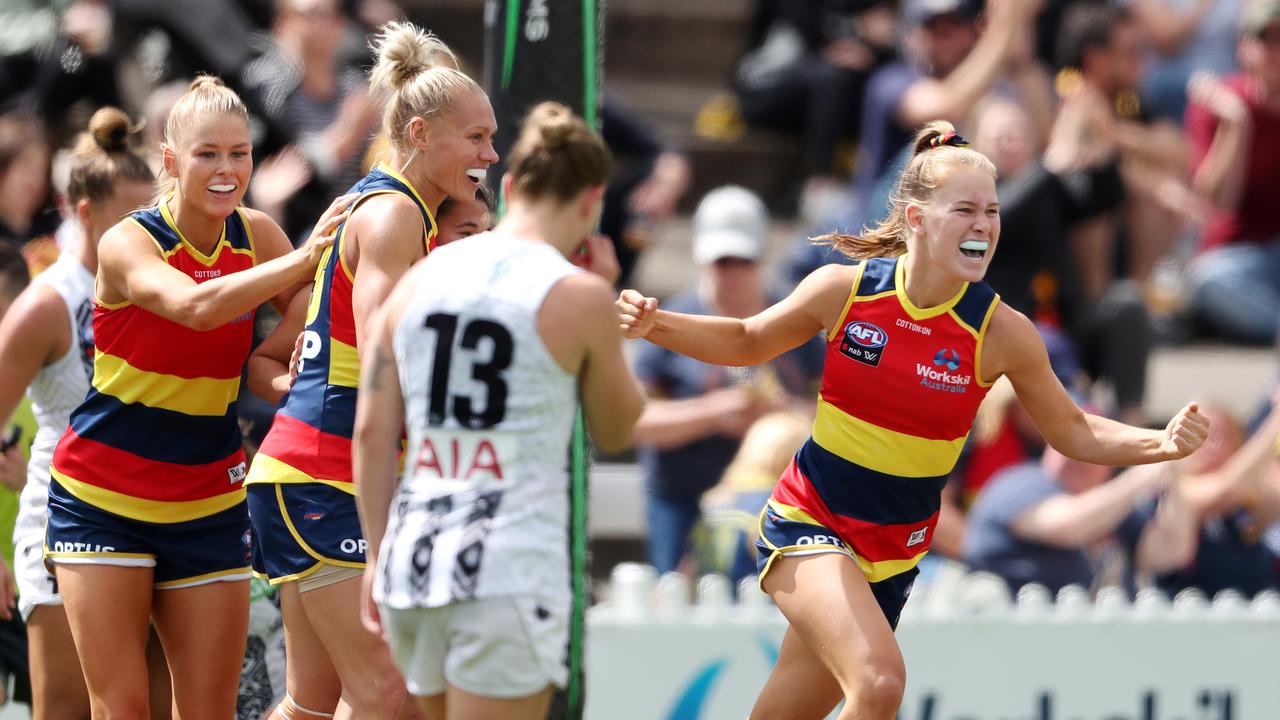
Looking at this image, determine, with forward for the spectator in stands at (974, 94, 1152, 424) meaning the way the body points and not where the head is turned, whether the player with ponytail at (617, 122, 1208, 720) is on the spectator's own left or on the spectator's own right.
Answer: on the spectator's own right

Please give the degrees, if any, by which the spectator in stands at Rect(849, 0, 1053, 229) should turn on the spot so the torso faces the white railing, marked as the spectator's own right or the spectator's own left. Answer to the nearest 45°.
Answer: approximately 45° to the spectator's own right

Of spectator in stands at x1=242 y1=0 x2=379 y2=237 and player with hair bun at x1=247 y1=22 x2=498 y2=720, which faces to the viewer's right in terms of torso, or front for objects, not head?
the player with hair bun

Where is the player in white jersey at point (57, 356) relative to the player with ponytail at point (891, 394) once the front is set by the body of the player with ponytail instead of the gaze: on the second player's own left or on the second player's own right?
on the second player's own right

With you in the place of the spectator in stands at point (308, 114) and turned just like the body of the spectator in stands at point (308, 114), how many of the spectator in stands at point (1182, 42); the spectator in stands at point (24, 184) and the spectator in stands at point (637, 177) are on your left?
2

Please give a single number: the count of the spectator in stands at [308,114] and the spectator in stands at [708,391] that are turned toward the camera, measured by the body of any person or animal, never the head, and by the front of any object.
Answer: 2

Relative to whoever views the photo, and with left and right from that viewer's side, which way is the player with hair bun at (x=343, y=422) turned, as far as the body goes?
facing to the right of the viewer

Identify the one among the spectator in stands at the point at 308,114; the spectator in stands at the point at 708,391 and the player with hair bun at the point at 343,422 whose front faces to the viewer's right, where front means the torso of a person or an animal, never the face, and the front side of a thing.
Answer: the player with hair bun

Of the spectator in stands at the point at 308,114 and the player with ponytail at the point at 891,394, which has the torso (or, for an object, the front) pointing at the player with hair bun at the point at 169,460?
the spectator in stands

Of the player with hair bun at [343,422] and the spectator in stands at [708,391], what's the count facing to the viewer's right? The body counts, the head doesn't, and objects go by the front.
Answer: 1

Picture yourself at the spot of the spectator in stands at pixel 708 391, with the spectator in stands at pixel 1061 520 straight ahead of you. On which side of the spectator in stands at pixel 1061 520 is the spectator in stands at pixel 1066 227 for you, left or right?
left
